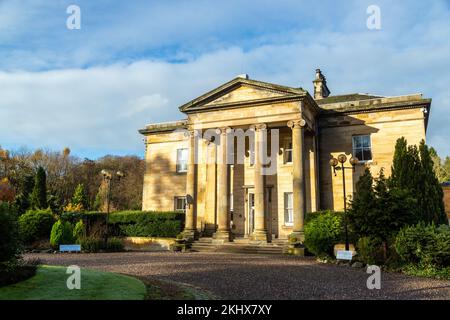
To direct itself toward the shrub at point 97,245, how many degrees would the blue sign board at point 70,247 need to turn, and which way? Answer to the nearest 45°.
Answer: approximately 135° to its left

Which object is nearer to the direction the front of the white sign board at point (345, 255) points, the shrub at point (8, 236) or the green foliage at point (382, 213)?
the shrub

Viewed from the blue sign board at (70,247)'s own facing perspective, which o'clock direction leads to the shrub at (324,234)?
The shrub is roughly at 10 o'clock from the blue sign board.

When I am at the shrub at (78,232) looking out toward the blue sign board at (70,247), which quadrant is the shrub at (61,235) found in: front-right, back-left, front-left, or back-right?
front-right

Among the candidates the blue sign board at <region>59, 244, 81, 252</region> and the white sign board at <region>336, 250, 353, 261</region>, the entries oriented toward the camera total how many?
2

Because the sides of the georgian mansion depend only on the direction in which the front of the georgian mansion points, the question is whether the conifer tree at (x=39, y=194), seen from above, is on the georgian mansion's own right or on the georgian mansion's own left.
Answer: on the georgian mansion's own right

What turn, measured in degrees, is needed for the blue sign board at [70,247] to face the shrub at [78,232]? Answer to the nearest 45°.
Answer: approximately 180°

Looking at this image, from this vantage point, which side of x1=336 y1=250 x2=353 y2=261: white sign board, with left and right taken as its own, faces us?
front

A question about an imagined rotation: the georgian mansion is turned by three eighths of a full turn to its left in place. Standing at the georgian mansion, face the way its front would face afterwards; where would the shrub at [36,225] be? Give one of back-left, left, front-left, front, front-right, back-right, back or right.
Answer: back

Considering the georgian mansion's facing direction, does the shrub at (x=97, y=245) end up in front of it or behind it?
in front

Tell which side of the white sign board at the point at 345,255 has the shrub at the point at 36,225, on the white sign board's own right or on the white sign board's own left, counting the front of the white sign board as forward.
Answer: on the white sign board's own right

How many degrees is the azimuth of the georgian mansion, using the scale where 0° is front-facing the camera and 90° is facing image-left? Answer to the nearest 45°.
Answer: approximately 45°

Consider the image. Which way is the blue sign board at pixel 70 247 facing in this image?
toward the camera
